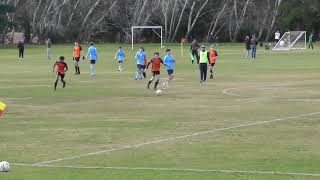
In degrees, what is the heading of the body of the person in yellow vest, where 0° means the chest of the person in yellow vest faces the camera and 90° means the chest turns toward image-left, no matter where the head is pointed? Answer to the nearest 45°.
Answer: approximately 45°
